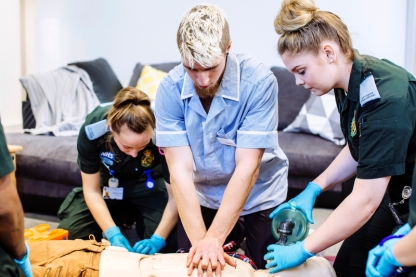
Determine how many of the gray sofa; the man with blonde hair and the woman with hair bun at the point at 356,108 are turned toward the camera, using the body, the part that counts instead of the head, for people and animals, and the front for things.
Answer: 2

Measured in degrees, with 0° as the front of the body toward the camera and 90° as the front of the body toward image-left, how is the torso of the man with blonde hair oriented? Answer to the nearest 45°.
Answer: approximately 0°

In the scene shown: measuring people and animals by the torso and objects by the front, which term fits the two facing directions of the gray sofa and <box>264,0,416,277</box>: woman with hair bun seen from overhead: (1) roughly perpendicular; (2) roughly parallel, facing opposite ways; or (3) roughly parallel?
roughly perpendicular

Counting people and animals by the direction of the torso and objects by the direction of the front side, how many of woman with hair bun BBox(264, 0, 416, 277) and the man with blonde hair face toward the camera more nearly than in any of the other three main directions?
1

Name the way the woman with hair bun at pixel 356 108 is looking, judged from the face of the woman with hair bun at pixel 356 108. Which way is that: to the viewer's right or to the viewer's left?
to the viewer's left

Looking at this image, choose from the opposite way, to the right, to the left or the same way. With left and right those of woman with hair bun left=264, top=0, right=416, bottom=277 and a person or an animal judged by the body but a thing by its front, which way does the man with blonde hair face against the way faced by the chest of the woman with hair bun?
to the left

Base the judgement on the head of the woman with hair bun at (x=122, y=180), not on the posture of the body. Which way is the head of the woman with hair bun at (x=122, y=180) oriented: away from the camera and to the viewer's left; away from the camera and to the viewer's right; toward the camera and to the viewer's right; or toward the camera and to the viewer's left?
toward the camera and to the viewer's right

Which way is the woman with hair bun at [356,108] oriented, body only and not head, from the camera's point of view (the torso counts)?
to the viewer's left
